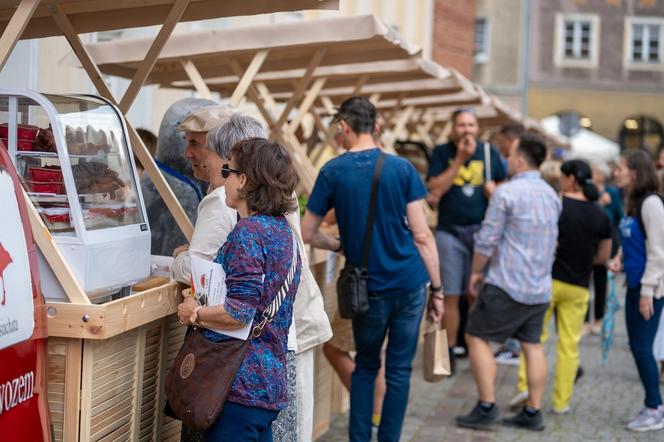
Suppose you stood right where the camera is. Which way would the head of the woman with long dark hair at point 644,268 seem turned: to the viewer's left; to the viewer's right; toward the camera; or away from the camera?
to the viewer's left

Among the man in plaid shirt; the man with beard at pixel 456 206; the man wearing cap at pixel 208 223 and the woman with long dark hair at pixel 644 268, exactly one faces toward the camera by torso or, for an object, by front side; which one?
the man with beard

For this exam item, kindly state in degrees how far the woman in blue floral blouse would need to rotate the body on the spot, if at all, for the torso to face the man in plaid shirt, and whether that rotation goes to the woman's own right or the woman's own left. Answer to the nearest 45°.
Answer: approximately 135° to the woman's own right

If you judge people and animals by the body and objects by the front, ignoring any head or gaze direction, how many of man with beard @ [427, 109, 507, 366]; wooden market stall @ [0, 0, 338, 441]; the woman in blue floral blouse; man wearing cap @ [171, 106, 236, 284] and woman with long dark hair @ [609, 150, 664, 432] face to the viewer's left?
3

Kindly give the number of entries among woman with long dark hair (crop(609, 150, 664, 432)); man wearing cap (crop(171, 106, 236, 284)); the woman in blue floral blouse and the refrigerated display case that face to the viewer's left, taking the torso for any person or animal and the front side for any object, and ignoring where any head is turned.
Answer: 3

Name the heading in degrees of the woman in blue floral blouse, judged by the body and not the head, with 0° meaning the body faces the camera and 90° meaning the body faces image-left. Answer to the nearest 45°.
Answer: approximately 90°

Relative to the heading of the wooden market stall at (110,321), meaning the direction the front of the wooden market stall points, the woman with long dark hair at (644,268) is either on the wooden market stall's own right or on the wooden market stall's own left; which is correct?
on the wooden market stall's own left

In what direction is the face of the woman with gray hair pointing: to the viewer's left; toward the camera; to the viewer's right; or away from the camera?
to the viewer's left

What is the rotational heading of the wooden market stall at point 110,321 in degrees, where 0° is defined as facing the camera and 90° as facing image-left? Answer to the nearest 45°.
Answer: approximately 315°

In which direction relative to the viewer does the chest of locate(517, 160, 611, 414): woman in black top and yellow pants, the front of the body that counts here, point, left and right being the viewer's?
facing away from the viewer and to the left of the viewer

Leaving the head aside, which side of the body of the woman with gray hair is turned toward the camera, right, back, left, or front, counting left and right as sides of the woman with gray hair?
left

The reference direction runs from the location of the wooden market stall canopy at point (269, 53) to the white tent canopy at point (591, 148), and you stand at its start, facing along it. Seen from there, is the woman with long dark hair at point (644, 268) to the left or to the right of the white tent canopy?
right

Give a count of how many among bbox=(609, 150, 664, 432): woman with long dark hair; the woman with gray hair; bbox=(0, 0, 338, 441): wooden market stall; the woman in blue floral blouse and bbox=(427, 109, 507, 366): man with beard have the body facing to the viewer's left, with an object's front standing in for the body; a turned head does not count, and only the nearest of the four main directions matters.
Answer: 3

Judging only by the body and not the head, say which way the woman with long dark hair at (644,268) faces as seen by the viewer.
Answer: to the viewer's left

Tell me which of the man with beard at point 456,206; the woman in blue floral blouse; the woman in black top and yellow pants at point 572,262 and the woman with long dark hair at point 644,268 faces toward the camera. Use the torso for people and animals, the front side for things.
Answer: the man with beard

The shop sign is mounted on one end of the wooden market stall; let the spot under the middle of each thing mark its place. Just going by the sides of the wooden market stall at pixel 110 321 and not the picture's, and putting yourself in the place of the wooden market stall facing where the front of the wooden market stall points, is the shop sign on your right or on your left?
on your right
